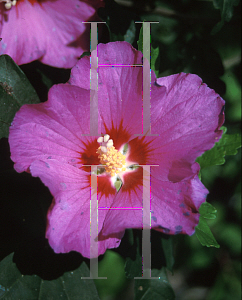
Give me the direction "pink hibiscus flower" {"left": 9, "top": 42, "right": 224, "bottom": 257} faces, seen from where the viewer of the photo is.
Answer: facing the viewer
